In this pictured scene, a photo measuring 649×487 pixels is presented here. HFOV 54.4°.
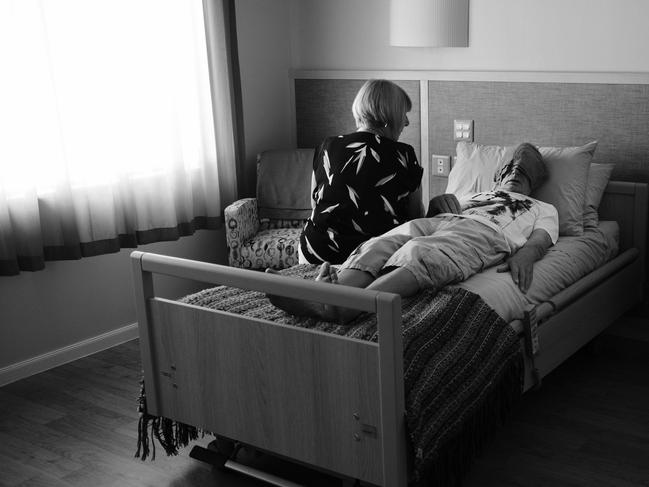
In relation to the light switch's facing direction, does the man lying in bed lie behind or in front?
in front

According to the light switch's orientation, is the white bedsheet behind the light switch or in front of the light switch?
in front

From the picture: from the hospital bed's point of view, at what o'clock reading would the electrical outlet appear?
The electrical outlet is roughly at 5 o'clock from the hospital bed.

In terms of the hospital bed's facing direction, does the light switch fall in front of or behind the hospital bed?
behind

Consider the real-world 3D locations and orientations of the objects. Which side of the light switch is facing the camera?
front

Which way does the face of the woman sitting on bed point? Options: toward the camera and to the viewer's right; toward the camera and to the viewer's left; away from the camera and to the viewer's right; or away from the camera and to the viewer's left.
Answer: away from the camera and to the viewer's right

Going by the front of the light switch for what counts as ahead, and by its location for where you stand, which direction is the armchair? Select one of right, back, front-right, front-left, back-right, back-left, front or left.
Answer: right

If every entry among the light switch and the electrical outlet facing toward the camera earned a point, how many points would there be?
2

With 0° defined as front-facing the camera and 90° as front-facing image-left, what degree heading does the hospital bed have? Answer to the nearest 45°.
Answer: approximately 45°

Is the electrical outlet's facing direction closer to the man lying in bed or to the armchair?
the man lying in bed

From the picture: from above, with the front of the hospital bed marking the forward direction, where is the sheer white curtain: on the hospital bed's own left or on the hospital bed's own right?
on the hospital bed's own right

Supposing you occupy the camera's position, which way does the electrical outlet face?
facing the viewer

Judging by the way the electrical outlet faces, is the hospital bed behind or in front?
in front
